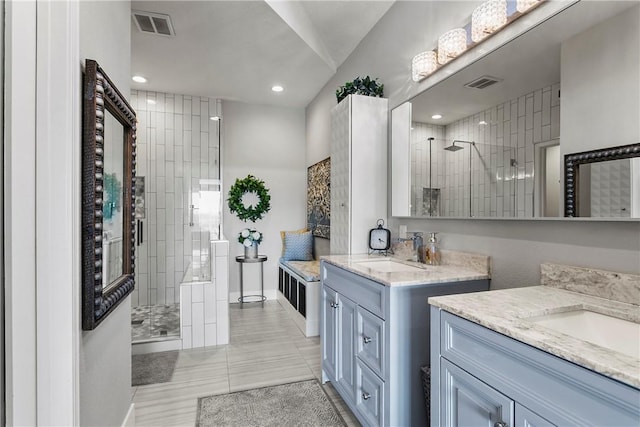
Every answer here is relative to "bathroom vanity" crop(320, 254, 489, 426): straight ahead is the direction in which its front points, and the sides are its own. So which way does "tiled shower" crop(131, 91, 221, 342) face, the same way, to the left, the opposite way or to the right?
to the left

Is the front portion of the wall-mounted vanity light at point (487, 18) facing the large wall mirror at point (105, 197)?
yes

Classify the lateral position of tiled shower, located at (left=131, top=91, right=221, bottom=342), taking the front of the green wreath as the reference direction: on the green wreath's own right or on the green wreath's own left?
on the green wreath's own right

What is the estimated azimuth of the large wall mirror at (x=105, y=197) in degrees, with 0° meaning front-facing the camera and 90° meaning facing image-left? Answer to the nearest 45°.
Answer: approximately 270°

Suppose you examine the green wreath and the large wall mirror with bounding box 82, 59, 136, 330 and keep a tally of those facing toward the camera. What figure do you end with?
1

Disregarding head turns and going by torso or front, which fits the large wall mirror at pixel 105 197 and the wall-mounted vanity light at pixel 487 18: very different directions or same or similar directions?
very different directions

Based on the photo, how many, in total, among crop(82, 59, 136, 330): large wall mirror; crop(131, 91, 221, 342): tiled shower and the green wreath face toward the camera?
2

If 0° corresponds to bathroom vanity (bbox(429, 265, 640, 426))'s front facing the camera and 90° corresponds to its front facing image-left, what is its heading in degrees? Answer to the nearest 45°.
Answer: approximately 45°

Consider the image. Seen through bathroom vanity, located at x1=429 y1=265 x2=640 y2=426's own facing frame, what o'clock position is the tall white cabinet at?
The tall white cabinet is roughly at 3 o'clock from the bathroom vanity.

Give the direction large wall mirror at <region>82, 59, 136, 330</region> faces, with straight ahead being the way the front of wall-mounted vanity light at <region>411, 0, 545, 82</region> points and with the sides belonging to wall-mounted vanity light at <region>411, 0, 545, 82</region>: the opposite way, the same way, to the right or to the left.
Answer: the opposite way

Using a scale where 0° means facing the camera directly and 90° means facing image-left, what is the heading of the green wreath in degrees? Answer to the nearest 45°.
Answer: approximately 0°
